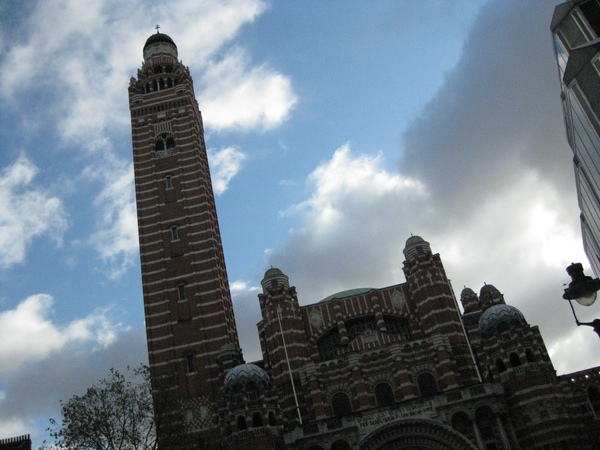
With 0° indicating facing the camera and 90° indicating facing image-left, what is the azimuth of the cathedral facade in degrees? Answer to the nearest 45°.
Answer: approximately 0°

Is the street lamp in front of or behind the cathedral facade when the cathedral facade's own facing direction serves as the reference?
in front

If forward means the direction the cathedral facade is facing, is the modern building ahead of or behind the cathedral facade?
ahead
